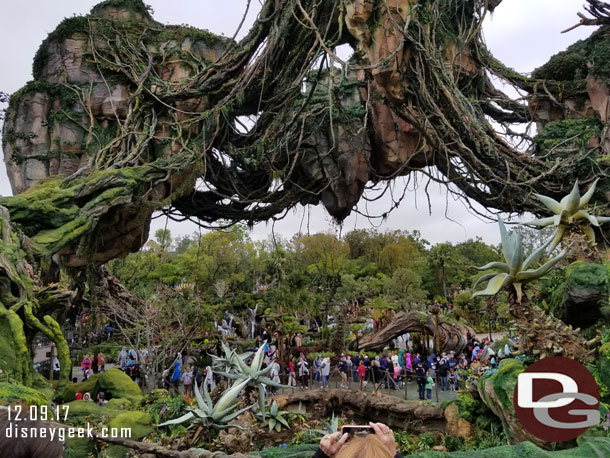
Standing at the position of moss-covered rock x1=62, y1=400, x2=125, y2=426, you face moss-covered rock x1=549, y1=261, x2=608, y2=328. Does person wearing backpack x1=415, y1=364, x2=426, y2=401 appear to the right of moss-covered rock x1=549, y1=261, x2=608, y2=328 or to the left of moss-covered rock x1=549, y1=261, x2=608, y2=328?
left

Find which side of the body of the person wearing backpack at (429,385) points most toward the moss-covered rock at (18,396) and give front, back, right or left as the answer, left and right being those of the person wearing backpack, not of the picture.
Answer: left
